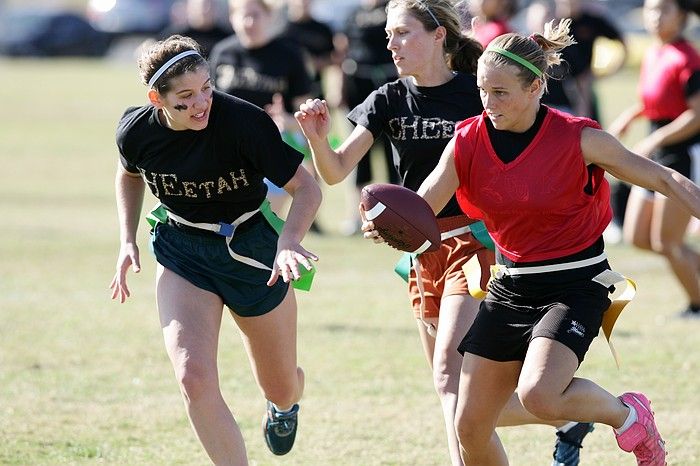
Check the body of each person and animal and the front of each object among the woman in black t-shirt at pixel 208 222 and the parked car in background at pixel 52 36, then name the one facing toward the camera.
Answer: the woman in black t-shirt

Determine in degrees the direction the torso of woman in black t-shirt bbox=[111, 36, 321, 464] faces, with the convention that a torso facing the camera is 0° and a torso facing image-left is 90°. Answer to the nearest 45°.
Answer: approximately 0°

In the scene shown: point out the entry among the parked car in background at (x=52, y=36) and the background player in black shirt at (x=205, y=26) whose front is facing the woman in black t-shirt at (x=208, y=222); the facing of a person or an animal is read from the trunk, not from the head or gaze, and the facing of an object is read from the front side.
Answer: the background player in black shirt

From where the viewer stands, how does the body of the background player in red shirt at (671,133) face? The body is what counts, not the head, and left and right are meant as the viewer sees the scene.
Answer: facing the viewer and to the left of the viewer

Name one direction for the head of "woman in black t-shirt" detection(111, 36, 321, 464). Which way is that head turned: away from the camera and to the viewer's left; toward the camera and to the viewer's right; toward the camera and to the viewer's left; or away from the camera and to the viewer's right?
toward the camera and to the viewer's right

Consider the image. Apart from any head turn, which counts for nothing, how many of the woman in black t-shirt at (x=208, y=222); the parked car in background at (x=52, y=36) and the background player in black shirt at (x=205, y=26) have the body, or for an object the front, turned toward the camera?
2

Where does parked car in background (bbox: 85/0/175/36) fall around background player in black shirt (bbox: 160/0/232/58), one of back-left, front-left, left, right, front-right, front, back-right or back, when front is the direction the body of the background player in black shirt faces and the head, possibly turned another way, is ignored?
back
